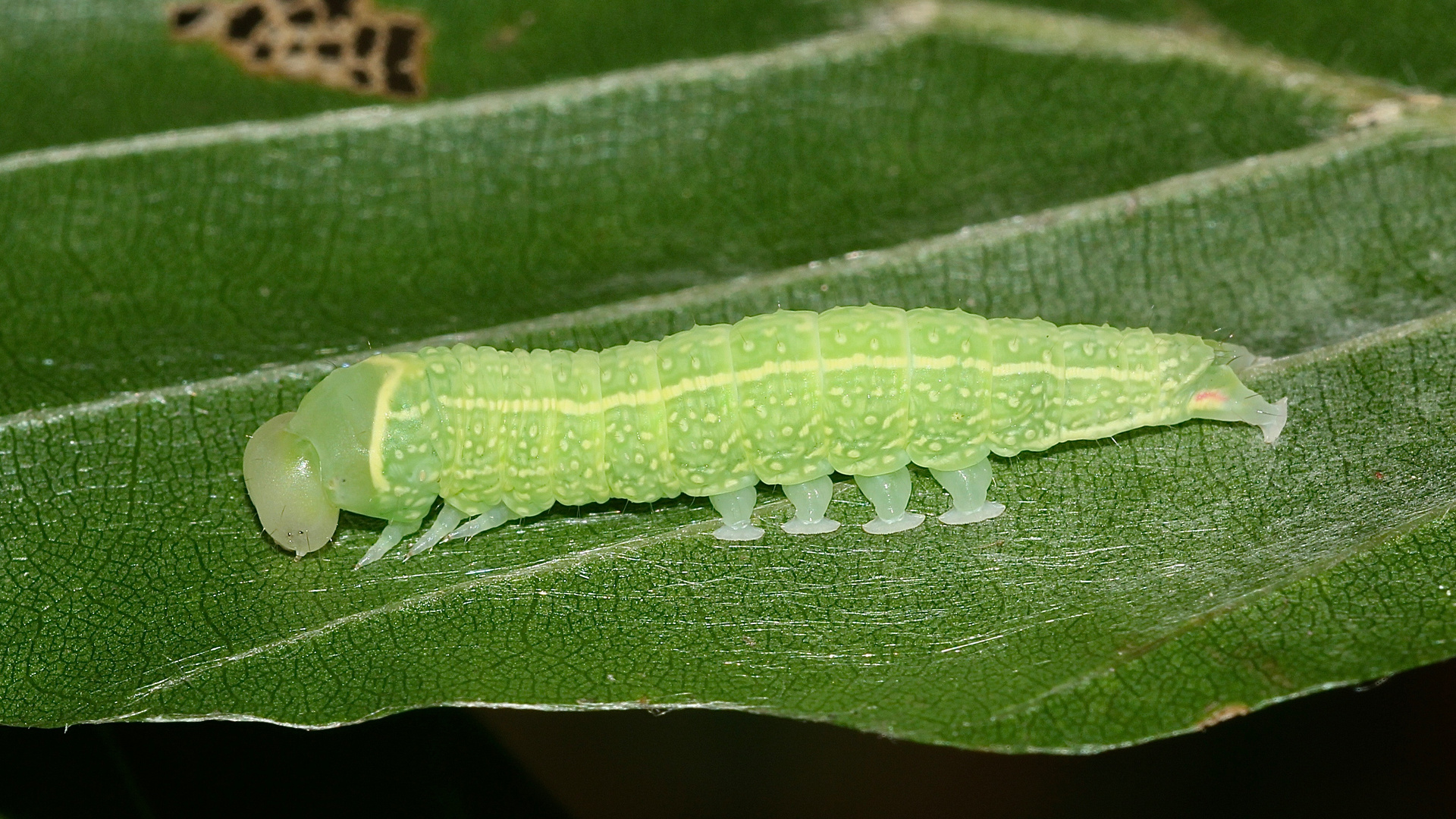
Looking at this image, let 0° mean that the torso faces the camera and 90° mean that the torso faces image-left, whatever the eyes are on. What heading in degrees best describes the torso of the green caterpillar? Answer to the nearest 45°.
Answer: approximately 90°
